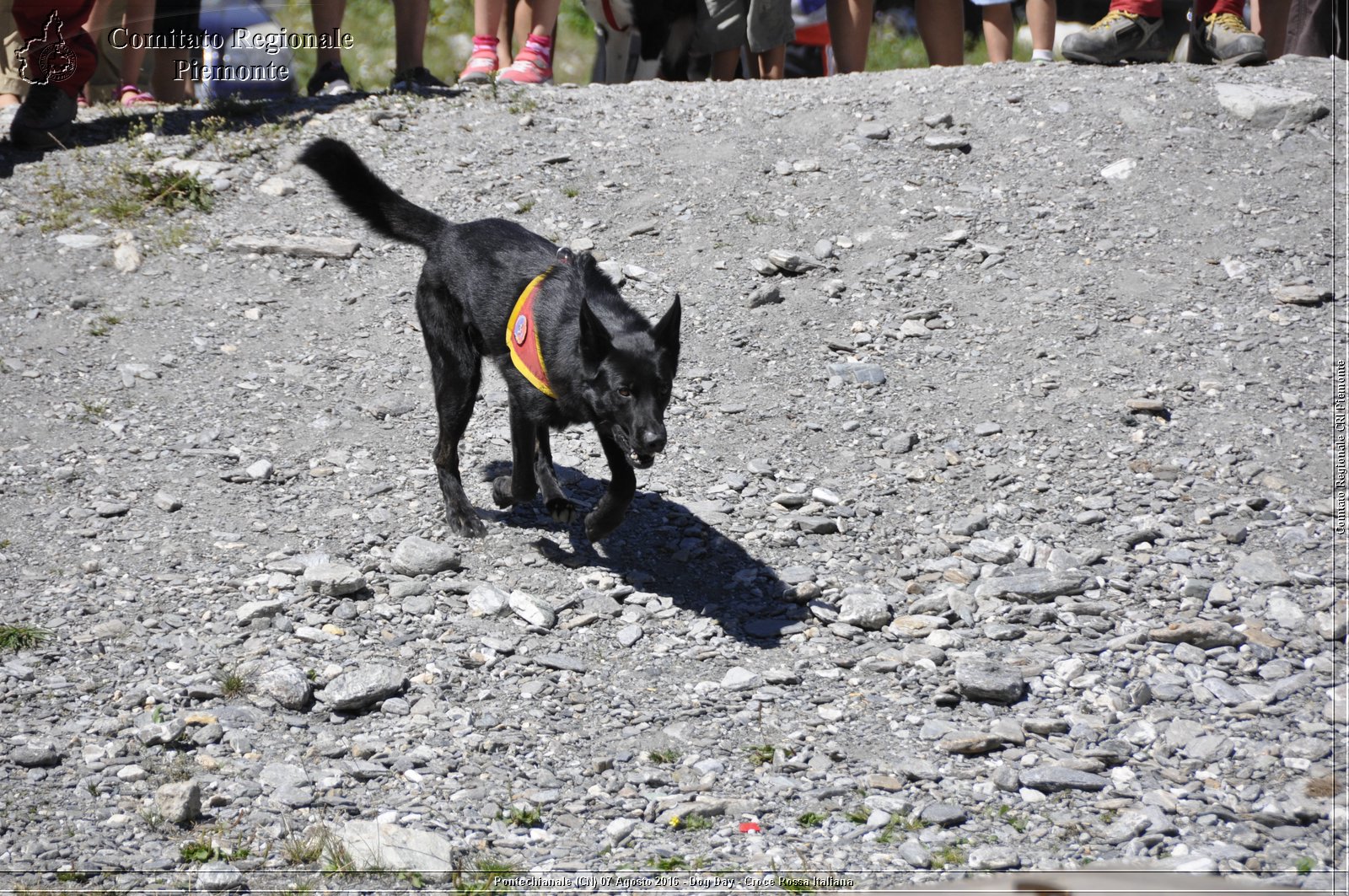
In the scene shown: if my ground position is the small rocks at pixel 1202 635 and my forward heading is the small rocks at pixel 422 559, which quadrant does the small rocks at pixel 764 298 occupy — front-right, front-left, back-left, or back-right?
front-right

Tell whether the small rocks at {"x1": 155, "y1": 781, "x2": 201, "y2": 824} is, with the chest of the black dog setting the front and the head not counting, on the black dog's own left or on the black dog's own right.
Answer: on the black dog's own right

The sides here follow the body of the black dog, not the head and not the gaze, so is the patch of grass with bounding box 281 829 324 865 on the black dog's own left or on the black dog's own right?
on the black dog's own right

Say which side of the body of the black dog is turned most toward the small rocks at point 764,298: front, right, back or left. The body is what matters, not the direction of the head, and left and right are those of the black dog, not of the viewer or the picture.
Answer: left

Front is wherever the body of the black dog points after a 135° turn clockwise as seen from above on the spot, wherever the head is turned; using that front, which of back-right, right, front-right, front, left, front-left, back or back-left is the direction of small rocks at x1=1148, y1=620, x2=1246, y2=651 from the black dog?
back-left

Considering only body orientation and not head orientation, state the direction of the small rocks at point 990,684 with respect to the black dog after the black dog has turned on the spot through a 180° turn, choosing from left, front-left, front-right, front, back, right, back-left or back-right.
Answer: back

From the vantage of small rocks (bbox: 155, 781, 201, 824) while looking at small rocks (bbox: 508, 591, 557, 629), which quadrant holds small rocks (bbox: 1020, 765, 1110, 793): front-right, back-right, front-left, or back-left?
front-right

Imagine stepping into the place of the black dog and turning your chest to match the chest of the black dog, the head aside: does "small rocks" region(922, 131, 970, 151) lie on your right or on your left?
on your left

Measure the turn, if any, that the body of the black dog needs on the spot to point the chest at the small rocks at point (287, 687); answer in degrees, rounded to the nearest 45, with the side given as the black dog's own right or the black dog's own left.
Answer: approximately 90° to the black dog's own right

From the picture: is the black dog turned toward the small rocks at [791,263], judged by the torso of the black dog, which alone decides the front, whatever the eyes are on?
no

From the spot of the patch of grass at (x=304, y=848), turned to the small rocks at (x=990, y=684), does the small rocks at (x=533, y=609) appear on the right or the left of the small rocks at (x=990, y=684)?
left

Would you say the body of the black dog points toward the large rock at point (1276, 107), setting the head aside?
no

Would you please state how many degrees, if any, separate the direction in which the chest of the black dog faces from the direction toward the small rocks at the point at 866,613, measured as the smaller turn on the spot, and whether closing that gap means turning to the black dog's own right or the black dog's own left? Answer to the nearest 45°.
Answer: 0° — it already faces it

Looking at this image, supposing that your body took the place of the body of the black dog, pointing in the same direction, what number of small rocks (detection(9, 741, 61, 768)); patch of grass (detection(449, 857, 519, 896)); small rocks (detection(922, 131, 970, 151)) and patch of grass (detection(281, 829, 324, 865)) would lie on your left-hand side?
1

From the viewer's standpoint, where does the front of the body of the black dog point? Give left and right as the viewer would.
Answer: facing the viewer and to the right of the viewer
